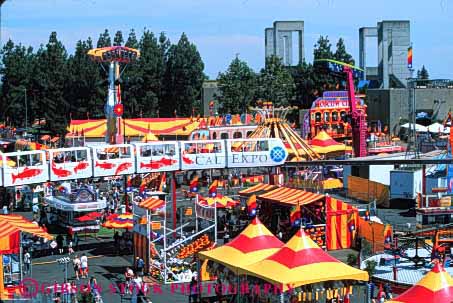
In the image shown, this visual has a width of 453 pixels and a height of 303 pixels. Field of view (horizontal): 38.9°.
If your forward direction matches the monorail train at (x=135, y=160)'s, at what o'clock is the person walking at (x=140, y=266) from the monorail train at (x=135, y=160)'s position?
The person walking is roughly at 3 o'clock from the monorail train.

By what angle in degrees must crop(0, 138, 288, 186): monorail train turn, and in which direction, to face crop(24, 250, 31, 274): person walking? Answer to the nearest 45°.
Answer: approximately 135° to its right

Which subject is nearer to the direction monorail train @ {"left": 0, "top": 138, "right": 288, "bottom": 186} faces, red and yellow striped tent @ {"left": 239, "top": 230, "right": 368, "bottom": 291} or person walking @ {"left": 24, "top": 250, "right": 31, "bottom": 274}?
the red and yellow striped tent

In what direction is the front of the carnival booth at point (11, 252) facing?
to the viewer's right

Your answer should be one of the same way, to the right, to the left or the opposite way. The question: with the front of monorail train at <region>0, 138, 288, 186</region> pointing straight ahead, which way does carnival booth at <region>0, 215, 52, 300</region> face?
the same way

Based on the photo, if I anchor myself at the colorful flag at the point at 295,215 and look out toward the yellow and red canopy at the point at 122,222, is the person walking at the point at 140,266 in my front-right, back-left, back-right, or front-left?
front-left

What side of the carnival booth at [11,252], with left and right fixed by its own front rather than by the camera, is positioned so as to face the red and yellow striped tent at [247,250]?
front

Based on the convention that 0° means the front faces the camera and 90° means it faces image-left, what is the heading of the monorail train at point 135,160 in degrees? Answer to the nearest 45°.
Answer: approximately 270°

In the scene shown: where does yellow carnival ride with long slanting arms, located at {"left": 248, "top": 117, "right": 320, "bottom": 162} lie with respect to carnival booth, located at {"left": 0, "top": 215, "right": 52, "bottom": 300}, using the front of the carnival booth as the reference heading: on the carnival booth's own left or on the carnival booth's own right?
on the carnival booth's own left

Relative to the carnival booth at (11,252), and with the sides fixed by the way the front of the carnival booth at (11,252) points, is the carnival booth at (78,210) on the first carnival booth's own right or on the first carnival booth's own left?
on the first carnival booth's own left

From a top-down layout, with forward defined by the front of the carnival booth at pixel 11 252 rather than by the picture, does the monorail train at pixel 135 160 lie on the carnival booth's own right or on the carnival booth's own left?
on the carnival booth's own left

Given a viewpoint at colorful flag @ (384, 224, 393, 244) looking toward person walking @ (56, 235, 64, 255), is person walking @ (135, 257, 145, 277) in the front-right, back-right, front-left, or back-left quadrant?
front-left

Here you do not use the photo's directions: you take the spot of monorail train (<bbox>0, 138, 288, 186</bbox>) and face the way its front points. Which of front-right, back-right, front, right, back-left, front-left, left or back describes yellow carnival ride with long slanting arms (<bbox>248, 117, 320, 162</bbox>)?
front-left

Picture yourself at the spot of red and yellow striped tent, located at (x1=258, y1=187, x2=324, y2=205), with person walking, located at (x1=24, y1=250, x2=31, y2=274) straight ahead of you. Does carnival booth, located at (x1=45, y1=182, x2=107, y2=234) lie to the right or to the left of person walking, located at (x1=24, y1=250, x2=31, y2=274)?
right
